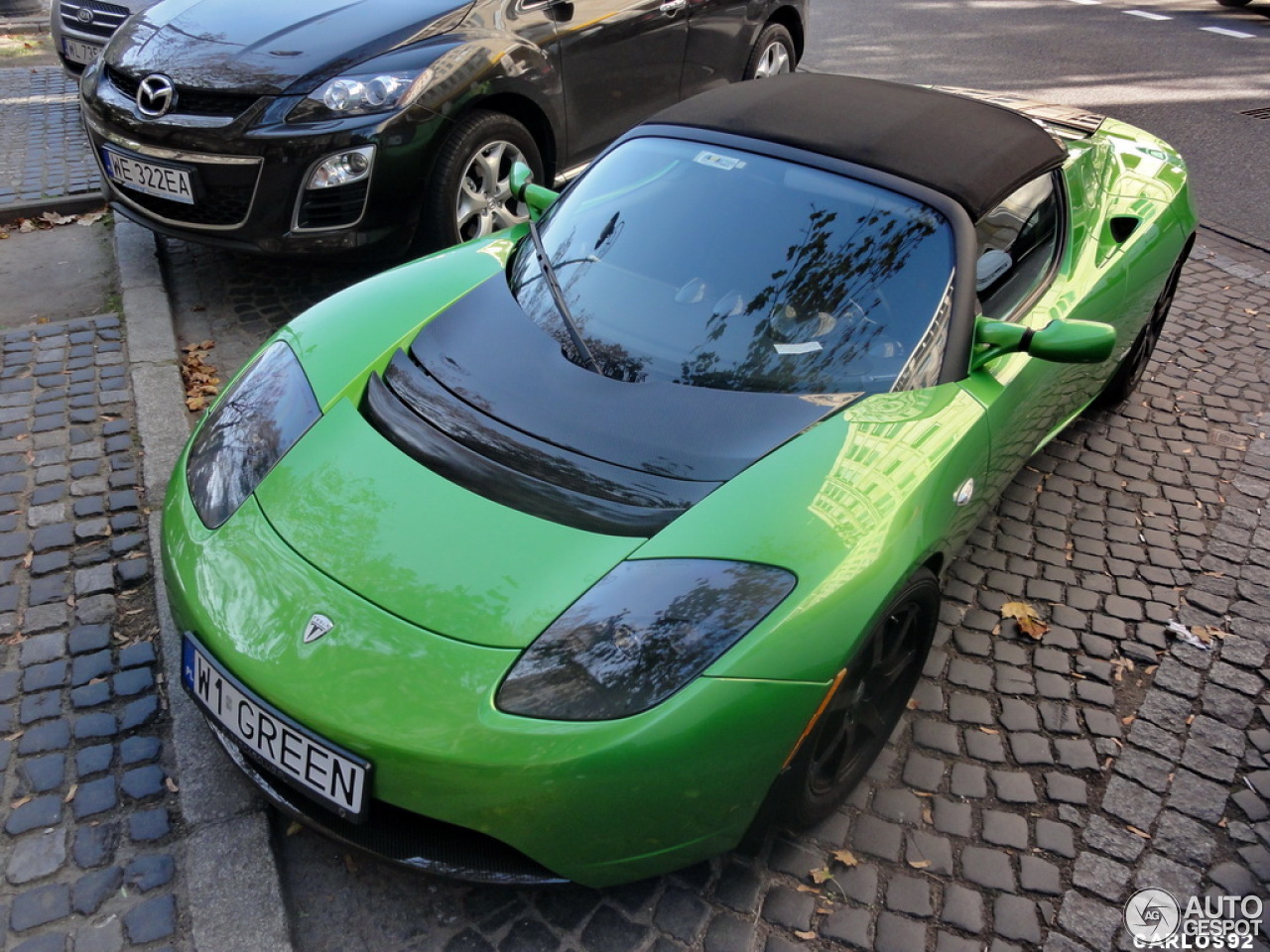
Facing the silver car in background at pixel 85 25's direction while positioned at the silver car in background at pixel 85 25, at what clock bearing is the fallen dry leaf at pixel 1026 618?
The fallen dry leaf is roughly at 10 o'clock from the silver car in background.

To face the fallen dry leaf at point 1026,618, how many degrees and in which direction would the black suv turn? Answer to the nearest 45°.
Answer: approximately 90° to its left

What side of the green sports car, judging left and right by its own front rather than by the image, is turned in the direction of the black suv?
right

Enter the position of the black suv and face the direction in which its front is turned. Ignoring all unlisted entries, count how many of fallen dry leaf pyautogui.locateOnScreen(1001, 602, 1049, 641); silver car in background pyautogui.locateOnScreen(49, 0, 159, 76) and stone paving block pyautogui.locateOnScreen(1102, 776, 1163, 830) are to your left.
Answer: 2

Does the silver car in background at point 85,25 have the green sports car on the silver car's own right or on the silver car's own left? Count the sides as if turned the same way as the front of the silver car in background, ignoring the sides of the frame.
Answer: on the silver car's own left

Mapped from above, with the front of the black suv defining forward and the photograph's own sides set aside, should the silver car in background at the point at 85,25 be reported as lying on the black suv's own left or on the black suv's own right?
on the black suv's own right

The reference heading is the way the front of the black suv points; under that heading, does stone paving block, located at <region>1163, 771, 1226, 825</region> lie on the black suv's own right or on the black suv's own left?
on the black suv's own left

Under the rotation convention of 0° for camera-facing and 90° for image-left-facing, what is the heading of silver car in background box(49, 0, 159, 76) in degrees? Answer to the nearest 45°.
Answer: approximately 45°

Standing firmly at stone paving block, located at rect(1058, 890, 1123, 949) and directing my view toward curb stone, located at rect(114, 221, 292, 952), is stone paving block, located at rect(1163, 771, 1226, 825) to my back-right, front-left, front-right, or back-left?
back-right
